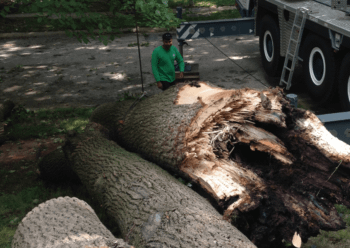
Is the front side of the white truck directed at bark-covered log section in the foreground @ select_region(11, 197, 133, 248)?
no

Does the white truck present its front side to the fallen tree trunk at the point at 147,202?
no

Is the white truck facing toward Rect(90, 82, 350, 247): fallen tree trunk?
no
